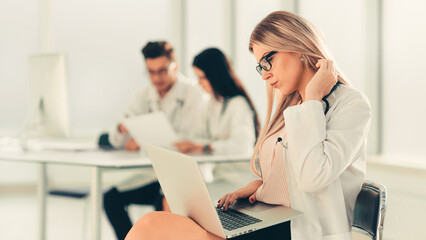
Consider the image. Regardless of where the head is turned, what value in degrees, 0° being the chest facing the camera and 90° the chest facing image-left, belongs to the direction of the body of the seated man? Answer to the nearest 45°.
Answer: approximately 45°

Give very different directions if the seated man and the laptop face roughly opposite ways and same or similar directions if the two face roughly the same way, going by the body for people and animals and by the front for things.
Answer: very different directions

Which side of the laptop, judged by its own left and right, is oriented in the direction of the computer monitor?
left

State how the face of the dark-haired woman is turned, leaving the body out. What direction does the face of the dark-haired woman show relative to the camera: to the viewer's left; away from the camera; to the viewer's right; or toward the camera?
to the viewer's left

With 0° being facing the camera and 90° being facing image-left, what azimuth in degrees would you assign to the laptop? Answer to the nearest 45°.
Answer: approximately 225°

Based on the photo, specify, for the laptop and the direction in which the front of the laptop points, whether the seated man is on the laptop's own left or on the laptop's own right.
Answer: on the laptop's own left
